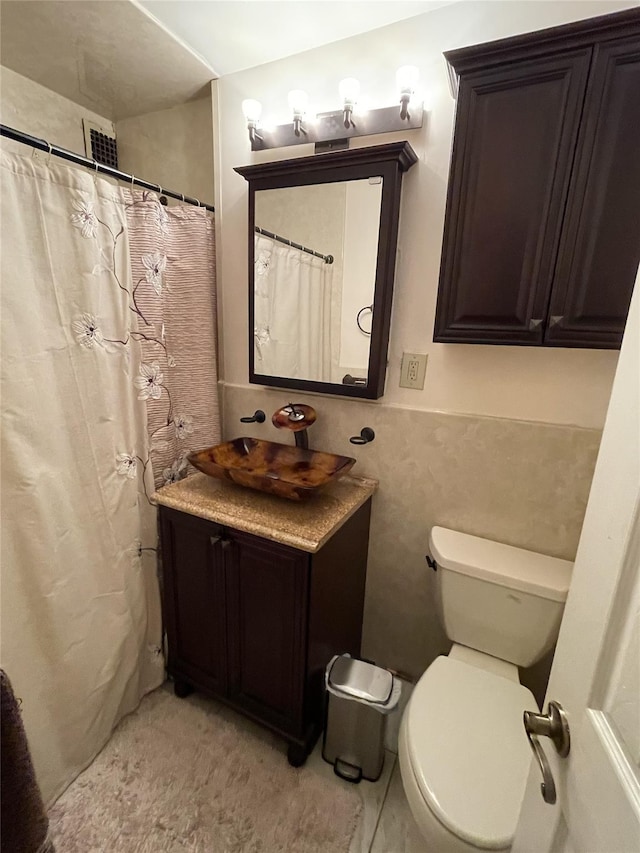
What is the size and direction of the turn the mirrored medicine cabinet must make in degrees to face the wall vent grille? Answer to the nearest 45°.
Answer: approximately 90° to its right

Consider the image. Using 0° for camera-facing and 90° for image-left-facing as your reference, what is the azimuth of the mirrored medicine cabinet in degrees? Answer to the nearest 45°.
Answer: approximately 45°

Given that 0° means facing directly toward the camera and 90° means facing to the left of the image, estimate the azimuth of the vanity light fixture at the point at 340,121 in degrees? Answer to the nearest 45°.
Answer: approximately 45°

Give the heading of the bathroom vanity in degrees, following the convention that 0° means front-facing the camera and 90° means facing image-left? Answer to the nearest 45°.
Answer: approximately 45°
